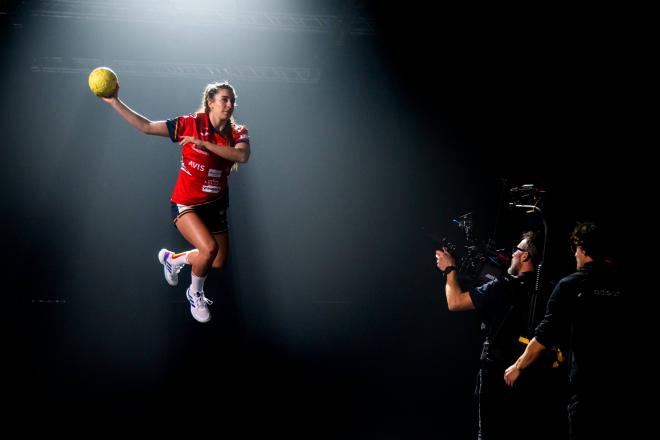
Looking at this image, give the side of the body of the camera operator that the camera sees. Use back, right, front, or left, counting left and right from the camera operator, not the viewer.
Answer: left

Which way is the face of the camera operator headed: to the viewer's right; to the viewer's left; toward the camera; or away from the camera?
to the viewer's left
